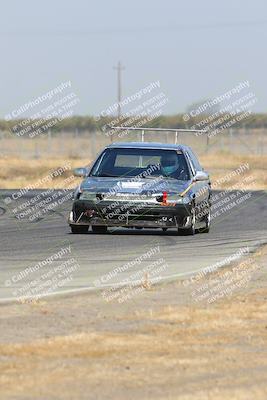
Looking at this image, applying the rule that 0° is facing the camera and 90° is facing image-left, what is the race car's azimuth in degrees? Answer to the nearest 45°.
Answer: approximately 0°
